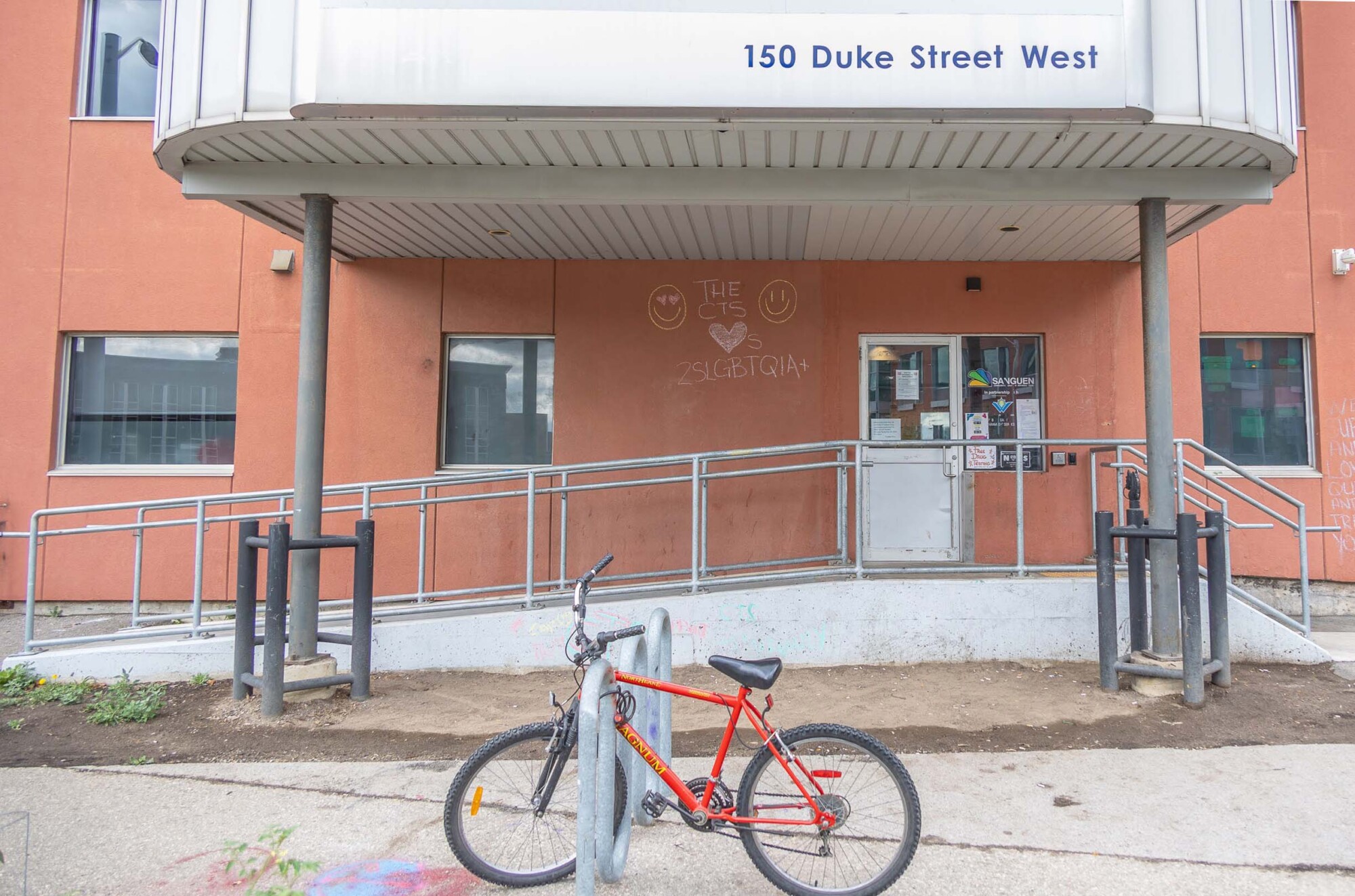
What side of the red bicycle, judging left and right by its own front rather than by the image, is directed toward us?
left

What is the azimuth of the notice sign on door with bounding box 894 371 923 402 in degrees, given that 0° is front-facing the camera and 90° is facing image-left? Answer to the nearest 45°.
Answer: approximately 0°

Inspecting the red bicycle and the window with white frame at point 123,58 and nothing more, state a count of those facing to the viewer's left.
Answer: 1

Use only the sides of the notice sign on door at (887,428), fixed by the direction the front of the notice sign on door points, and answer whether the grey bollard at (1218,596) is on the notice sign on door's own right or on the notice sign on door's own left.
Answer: on the notice sign on door's own left

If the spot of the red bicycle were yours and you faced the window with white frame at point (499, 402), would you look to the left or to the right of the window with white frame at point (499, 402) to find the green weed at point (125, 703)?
left

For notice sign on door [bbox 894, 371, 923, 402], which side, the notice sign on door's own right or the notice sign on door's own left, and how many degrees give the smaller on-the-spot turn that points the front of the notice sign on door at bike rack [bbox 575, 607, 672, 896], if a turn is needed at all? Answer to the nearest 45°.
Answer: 0° — it already faces it

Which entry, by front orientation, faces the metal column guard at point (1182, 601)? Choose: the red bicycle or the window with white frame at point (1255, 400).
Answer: the window with white frame

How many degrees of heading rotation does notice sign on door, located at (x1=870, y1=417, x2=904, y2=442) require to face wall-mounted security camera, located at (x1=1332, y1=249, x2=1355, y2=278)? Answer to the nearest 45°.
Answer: approximately 90° to its left

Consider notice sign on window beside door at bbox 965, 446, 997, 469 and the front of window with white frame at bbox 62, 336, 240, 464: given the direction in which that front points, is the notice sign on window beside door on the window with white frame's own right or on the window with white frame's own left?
on the window with white frame's own left

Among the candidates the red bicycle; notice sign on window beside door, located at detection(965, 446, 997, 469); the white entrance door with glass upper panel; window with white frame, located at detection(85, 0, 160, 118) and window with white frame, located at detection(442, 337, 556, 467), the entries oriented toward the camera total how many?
4

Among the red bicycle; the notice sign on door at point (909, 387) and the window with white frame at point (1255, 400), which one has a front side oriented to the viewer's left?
the red bicycle

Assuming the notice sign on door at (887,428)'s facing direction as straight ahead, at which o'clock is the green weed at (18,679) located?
The green weed is roughly at 2 o'clock from the notice sign on door.
